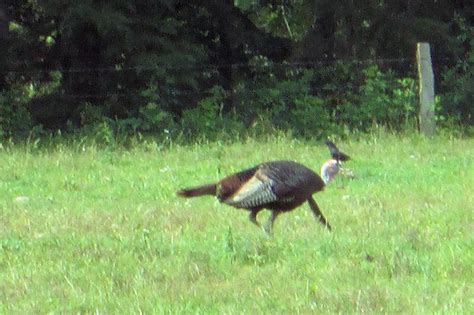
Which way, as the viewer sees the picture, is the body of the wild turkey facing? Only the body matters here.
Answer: to the viewer's right

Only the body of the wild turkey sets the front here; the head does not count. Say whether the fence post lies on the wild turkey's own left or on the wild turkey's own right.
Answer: on the wild turkey's own left
